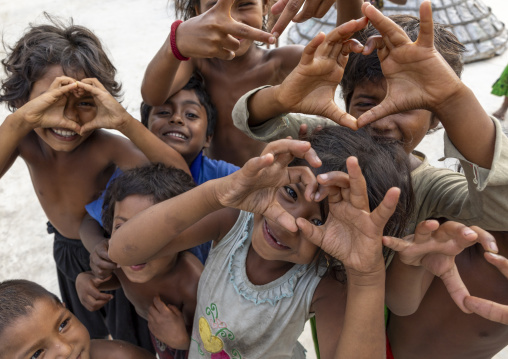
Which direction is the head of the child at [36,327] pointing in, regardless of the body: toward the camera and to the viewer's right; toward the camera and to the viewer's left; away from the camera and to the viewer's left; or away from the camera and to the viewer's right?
toward the camera and to the viewer's right

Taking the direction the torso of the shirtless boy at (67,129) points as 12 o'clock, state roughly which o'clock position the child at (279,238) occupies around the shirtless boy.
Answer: The child is roughly at 11 o'clock from the shirtless boy.

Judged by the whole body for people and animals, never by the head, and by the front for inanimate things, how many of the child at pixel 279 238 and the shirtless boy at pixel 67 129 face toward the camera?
2

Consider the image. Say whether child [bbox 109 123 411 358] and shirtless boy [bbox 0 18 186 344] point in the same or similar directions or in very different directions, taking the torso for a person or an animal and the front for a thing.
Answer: same or similar directions

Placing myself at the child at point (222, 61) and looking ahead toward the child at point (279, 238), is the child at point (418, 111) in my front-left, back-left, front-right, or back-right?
front-left

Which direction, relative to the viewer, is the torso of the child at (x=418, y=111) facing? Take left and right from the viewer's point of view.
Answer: facing the viewer and to the left of the viewer

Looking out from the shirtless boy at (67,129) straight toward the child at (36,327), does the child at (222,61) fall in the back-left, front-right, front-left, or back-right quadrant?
back-left

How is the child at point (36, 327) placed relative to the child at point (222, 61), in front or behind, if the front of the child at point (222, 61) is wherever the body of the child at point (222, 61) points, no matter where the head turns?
in front

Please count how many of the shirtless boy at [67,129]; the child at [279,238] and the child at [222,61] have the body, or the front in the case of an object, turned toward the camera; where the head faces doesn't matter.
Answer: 3

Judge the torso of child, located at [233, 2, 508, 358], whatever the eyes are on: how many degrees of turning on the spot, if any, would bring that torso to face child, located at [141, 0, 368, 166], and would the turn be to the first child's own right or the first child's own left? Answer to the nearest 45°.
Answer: approximately 90° to the first child's own right

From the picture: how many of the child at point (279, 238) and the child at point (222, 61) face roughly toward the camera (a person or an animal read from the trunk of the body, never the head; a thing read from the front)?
2

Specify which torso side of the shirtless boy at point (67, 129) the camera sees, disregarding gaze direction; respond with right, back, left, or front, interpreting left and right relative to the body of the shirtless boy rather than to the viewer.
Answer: front

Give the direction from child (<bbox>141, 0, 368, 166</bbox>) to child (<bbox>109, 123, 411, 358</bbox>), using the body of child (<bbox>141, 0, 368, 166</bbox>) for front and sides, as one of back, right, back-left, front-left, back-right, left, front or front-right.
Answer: front
